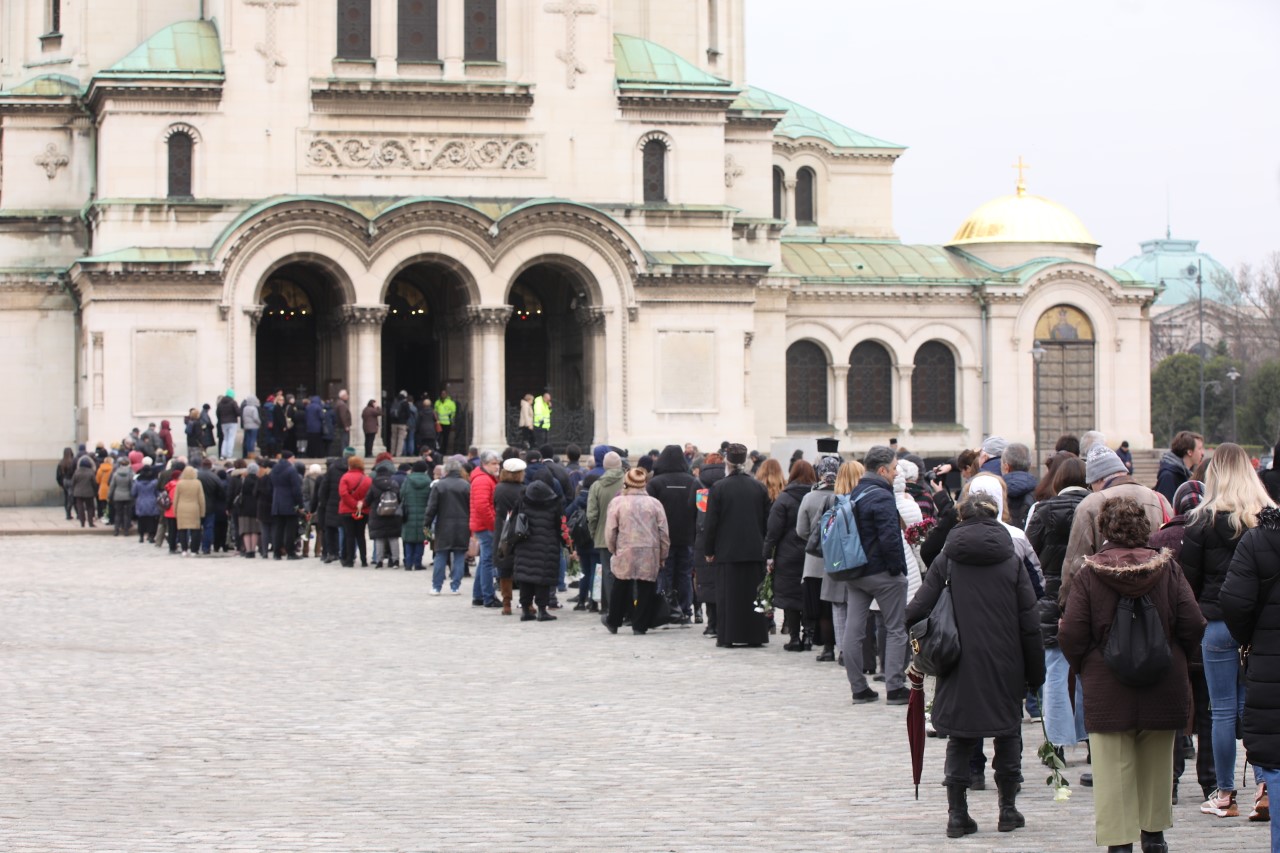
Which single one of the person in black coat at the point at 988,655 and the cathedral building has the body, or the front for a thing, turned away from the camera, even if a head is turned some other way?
the person in black coat

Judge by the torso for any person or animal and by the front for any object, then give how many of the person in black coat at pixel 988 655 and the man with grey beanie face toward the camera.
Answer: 0

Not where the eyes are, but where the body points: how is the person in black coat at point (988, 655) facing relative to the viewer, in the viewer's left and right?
facing away from the viewer

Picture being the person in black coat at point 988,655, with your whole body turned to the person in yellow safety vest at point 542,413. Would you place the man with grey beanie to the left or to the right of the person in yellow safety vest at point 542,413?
right

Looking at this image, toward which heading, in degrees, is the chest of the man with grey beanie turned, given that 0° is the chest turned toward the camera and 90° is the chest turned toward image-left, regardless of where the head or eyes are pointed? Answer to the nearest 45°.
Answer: approximately 135°

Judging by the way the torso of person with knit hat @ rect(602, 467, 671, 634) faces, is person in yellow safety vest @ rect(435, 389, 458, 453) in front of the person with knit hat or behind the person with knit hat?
in front

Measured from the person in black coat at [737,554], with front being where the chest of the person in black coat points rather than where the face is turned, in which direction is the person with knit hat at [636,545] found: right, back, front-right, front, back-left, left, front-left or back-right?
front-left

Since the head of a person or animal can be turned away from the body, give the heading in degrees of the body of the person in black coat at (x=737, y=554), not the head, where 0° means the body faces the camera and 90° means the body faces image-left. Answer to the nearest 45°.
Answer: approximately 180°

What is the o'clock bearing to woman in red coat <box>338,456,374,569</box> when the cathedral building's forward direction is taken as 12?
The woman in red coat is roughly at 12 o'clock from the cathedral building.

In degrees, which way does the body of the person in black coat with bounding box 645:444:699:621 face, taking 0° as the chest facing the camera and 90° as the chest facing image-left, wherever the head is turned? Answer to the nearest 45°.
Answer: approximately 180°

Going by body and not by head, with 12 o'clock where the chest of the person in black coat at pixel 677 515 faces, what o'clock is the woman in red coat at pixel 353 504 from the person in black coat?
The woman in red coat is roughly at 11 o'clock from the person in black coat.

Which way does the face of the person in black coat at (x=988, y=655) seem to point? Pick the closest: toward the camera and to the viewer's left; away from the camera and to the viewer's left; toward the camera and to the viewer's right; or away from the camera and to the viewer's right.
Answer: away from the camera and to the viewer's left

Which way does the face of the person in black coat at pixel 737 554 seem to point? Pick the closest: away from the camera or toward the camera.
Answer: away from the camera

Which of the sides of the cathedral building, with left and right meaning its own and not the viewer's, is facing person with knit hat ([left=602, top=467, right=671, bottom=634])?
front

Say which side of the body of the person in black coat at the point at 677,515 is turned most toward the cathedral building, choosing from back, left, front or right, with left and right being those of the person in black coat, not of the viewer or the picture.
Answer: front

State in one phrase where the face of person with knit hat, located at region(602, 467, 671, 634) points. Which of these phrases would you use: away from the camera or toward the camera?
away from the camera
